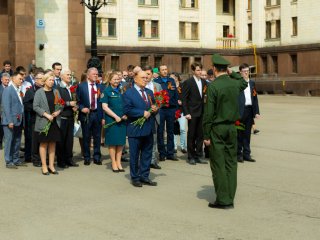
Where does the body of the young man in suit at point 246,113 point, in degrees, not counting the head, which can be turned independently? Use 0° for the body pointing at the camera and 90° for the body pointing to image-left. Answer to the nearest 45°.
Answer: approximately 0°

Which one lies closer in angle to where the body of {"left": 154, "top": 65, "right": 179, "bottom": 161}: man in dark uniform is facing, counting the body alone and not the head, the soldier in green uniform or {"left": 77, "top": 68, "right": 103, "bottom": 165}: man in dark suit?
the soldier in green uniform

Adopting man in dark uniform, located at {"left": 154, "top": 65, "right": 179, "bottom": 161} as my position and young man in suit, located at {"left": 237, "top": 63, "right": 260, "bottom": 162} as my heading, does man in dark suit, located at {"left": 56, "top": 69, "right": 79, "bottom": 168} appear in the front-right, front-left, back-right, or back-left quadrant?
back-right

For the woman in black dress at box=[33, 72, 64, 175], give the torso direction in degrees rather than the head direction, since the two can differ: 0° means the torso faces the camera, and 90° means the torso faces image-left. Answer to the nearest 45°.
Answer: approximately 315°

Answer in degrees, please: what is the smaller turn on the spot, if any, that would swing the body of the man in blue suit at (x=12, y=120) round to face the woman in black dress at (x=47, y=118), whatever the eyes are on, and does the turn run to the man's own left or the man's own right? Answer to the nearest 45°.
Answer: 0° — they already face them

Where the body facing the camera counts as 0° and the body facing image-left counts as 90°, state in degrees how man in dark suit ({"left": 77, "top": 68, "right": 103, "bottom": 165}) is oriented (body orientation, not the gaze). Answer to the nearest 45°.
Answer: approximately 315°

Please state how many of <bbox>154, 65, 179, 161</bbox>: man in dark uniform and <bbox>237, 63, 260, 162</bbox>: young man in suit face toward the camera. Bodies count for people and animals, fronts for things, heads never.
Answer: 2
